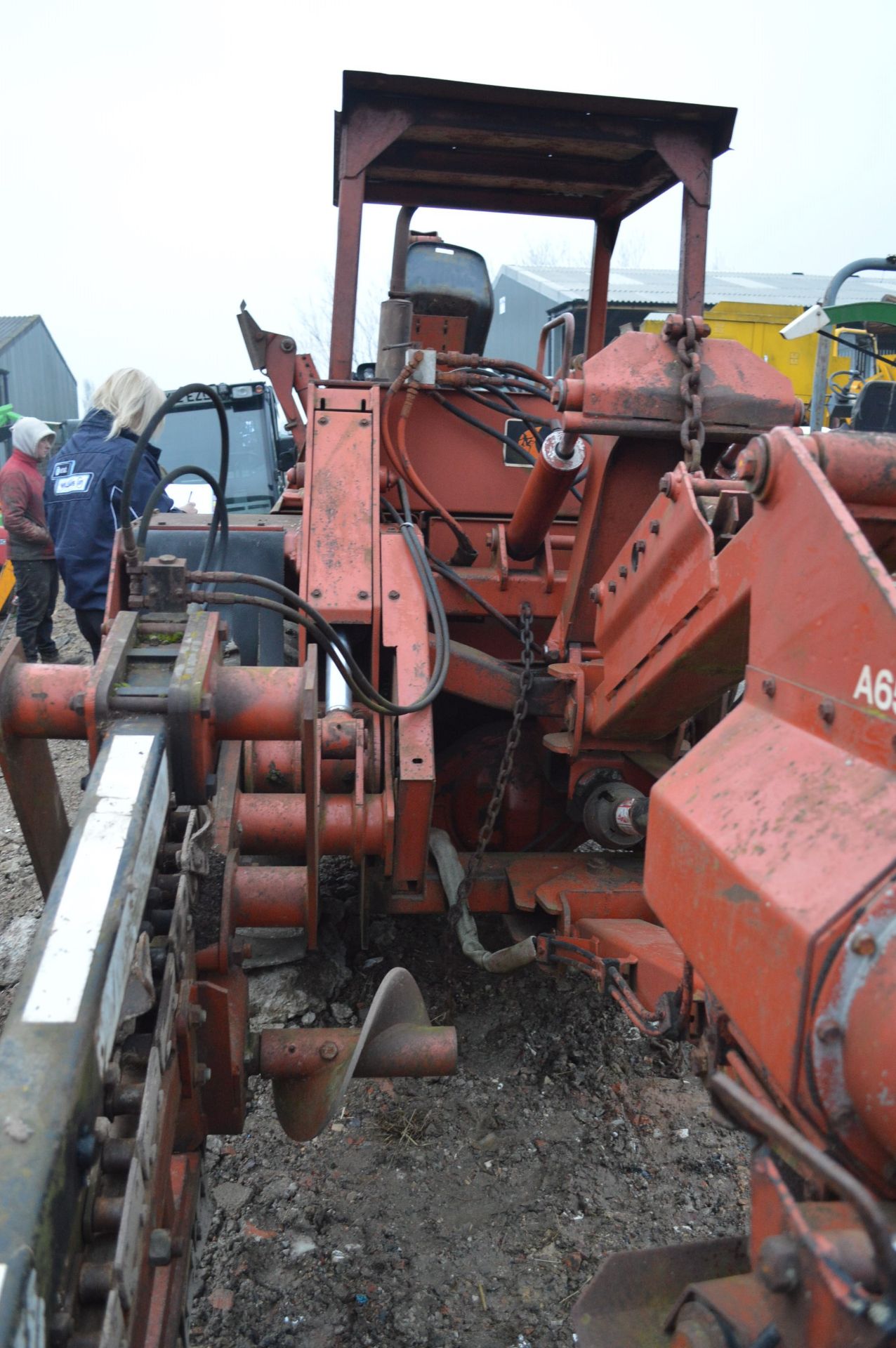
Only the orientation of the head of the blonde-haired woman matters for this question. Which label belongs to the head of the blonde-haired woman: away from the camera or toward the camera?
away from the camera

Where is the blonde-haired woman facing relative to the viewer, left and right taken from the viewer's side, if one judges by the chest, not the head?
facing away from the viewer and to the right of the viewer

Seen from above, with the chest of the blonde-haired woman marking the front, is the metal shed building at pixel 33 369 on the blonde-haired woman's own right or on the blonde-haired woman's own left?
on the blonde-haired woman's own left

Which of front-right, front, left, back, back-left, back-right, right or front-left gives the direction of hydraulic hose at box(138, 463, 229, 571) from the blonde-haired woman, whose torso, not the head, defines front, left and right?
back-right

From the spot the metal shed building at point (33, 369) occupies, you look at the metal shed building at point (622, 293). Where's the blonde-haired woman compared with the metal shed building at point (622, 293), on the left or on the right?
right

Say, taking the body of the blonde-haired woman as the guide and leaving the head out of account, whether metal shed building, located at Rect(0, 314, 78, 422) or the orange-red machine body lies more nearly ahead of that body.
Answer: the metal shed building

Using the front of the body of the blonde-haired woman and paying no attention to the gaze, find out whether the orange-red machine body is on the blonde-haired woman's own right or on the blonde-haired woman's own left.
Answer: on the blonde-haired woman's own right

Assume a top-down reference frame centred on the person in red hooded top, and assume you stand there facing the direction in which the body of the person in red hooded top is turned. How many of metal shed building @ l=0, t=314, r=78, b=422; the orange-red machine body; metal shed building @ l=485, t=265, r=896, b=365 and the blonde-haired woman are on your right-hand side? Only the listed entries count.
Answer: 2

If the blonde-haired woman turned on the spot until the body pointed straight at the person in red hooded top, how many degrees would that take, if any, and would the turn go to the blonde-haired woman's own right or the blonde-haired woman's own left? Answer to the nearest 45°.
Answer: approximately 45° to the blonde-haired woman's own left
